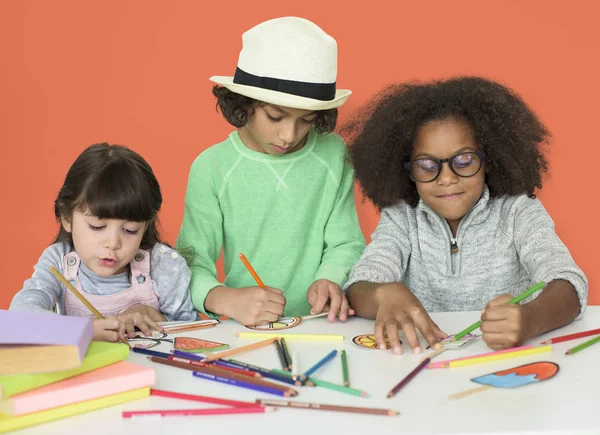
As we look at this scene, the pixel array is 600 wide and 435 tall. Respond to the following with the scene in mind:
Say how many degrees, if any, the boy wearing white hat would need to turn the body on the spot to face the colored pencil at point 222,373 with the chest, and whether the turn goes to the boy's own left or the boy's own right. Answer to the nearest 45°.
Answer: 0° — they already face it

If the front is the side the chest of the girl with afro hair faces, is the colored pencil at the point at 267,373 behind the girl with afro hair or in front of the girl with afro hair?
in front

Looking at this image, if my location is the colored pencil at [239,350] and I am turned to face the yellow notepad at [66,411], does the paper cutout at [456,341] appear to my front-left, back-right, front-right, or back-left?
back-left

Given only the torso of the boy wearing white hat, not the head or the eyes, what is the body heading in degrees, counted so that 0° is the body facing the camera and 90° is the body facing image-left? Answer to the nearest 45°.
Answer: approximately 0°

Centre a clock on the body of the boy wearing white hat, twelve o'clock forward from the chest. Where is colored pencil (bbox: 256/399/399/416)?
The colored pencil is roughly at 12 o'clock from the boy wearing white hat.

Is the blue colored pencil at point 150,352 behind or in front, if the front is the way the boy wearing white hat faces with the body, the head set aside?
in front

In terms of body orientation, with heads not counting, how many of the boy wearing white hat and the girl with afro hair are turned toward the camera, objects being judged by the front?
2
